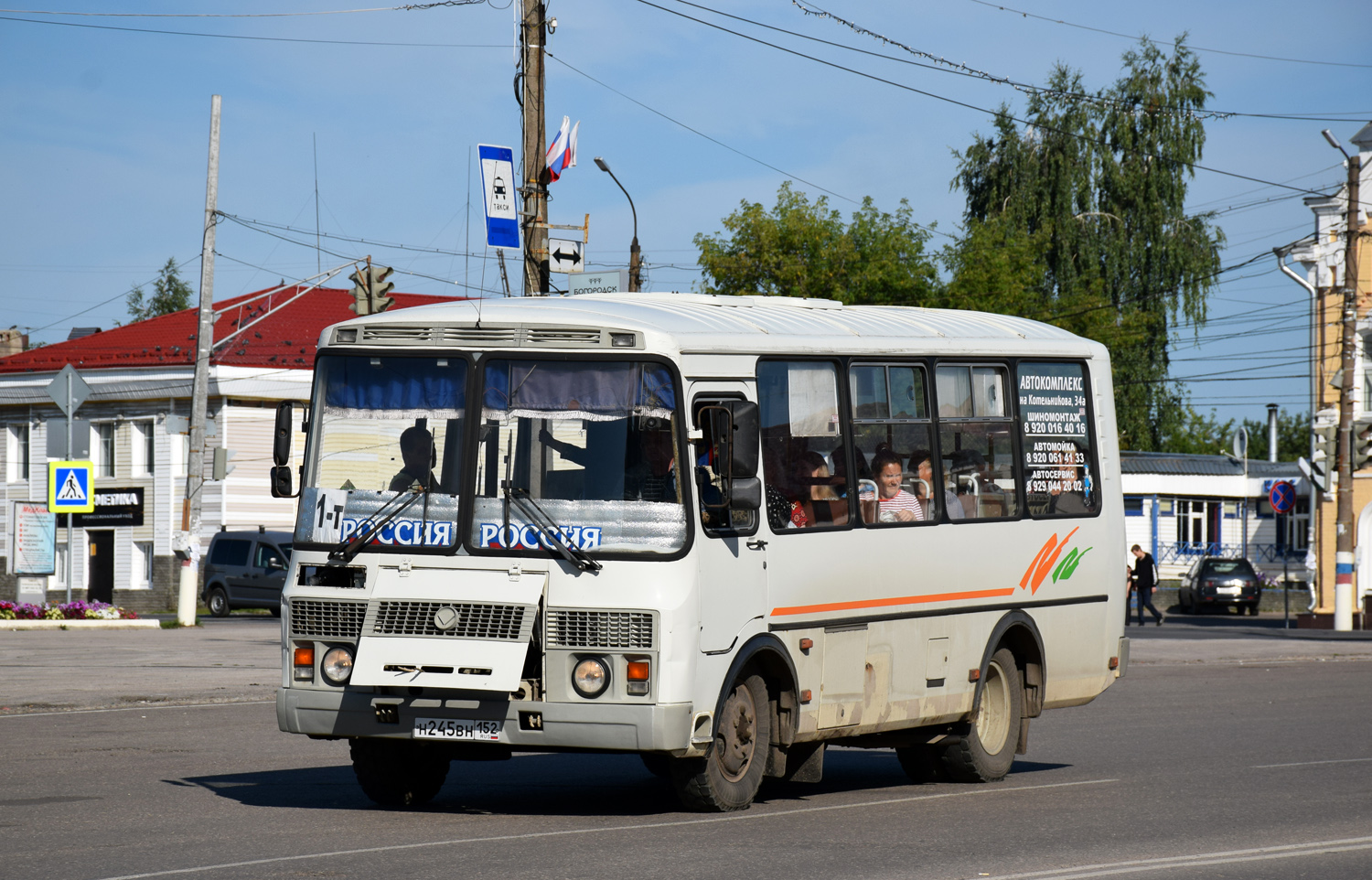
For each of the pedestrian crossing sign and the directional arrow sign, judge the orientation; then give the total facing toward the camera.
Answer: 2

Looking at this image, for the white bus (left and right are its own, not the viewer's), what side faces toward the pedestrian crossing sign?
right

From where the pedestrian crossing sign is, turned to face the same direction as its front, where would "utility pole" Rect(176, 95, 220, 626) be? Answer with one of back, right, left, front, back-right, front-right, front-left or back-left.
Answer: back-left

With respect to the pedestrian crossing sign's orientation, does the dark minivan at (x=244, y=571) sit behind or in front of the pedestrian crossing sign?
behind

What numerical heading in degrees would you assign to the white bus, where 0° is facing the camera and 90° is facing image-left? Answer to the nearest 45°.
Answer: approximately 45°

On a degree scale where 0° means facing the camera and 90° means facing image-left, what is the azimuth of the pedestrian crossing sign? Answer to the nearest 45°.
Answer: approximately 0°

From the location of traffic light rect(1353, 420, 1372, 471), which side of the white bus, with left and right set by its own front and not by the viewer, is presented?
back

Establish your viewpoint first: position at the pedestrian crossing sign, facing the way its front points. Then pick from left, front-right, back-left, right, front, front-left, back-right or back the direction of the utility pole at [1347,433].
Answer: left

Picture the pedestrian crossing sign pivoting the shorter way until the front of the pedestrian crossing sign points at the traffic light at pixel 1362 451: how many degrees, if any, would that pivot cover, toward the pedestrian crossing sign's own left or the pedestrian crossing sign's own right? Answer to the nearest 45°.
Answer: approximately 90° to the pedestrian crossing sign's own left
